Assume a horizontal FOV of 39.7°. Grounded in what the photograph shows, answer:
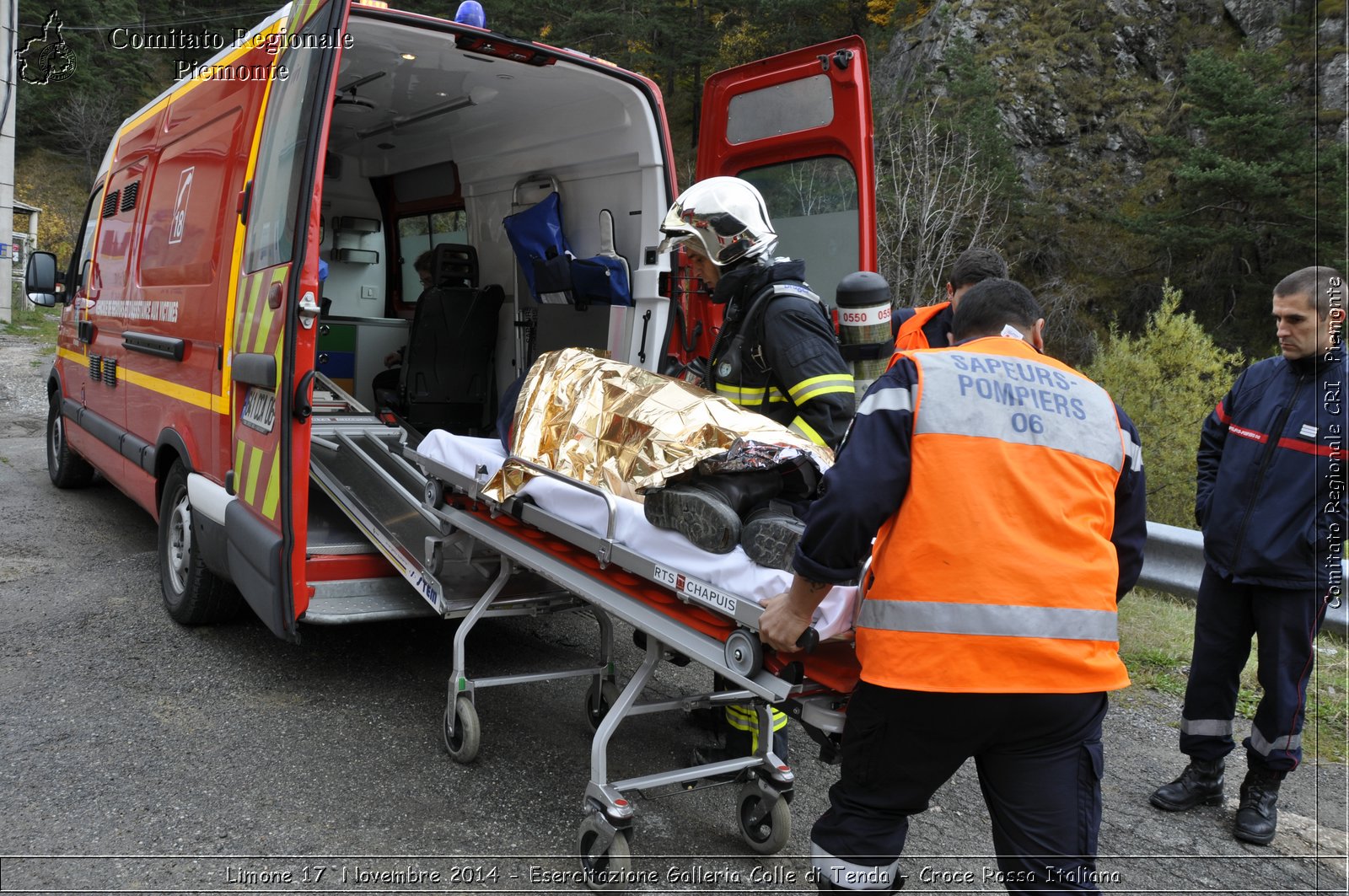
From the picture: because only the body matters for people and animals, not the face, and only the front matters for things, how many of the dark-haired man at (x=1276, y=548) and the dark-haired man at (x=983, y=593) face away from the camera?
1

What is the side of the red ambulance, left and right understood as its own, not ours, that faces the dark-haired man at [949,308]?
back

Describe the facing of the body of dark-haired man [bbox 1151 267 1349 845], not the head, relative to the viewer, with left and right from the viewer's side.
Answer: facing the viewer and to the left of the viewer

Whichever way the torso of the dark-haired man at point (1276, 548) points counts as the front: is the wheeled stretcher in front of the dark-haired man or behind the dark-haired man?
in front

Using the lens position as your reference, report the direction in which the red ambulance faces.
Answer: facing away from the viewer and to the left of the viewer

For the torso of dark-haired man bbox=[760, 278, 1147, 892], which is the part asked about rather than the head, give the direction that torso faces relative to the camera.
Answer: away from the camera

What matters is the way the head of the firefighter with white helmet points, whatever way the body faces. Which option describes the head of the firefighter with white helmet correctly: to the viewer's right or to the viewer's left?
to the viewer's left

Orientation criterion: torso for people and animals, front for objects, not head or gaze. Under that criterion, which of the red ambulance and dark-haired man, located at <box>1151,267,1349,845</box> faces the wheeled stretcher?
the dark-haired man

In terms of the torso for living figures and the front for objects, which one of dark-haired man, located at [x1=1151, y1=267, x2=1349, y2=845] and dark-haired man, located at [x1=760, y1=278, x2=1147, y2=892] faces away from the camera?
dark-haired man, located at [x1=760, y1=278, x2=1147, y2=892]

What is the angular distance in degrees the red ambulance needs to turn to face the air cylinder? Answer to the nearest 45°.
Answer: approximately 180°

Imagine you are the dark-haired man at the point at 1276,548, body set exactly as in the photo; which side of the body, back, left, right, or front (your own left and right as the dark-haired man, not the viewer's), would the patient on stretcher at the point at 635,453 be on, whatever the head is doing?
front
